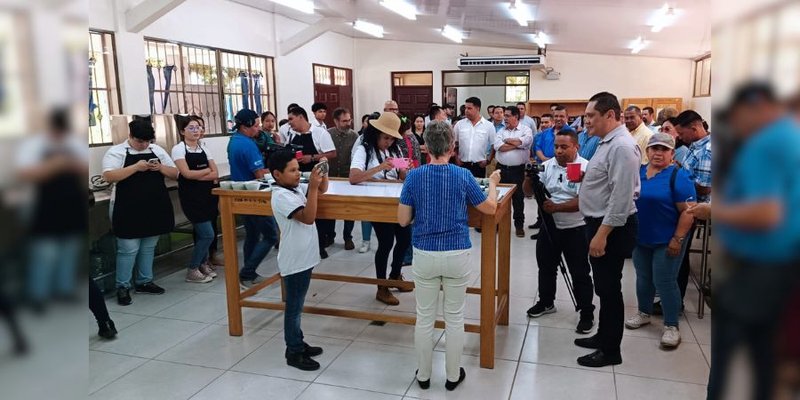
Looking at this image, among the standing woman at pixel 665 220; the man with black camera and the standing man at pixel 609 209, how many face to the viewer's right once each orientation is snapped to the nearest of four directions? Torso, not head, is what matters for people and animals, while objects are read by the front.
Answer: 0

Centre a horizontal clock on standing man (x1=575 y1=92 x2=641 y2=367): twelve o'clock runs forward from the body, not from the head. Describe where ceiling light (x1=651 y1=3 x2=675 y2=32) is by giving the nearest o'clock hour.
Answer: The ceiling light is roughly at 3 o'clock from the standing man.

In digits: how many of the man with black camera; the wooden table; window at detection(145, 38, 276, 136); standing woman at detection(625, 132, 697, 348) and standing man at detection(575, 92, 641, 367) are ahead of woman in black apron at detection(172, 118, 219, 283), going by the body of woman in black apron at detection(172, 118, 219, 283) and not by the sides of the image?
4

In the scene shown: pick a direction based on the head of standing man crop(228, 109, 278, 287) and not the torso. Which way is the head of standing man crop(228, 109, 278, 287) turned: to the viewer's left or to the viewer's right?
to the viewer's right

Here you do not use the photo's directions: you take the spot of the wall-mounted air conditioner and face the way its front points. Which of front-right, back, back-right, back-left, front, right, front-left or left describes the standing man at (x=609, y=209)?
front

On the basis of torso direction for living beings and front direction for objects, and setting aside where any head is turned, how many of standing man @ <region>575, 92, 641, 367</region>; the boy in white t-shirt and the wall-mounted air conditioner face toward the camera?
1

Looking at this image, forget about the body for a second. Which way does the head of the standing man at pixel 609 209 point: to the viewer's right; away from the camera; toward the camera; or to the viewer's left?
to the viewer's left

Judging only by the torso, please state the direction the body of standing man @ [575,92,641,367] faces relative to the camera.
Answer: to the viewer's left

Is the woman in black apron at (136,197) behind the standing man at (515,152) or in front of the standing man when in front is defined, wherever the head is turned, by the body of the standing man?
in front

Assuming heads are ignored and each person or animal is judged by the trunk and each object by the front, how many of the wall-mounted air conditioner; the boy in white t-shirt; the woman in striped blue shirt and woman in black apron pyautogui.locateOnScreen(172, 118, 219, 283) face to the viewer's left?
0

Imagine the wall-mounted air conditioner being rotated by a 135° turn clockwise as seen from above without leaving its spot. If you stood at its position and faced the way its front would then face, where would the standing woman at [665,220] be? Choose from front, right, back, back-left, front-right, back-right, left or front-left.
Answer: back-left

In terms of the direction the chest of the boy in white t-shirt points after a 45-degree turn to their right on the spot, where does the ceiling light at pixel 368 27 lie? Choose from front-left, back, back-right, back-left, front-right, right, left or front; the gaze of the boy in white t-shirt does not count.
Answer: back-left

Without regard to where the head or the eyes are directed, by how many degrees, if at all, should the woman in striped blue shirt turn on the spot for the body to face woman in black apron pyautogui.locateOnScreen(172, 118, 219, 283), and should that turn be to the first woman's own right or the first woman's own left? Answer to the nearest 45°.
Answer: approximately 45° to the first woman's own left

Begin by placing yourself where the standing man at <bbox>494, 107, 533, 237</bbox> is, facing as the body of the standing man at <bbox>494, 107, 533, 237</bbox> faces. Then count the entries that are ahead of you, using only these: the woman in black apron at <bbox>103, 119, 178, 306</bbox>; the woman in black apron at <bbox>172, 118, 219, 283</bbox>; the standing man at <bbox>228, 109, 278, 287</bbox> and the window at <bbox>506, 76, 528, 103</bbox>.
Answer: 3

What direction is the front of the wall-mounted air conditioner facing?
toward the camera

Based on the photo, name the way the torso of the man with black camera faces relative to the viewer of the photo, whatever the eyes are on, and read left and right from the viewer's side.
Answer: facing the viewer and to the left of the viewer

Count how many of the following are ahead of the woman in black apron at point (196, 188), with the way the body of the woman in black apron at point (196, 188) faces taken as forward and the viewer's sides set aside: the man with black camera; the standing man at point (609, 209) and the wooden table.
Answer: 3

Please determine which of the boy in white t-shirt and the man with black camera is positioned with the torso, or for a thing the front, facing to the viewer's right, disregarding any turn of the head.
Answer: the boy in white t-shirt

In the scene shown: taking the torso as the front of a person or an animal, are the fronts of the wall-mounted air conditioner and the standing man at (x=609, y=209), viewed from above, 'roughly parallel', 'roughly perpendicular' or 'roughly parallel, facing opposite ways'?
roughly perpendicular

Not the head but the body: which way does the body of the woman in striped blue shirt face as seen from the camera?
away from the camera
